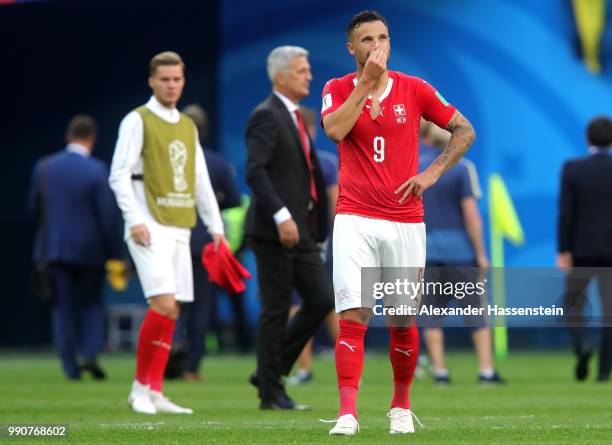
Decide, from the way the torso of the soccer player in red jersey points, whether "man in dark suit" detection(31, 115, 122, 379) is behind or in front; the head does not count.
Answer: behind

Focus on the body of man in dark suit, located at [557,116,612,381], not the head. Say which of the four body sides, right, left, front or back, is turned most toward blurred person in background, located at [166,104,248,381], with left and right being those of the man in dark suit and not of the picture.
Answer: left

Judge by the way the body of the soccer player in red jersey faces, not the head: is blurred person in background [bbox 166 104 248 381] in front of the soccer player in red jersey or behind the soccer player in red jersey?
behind

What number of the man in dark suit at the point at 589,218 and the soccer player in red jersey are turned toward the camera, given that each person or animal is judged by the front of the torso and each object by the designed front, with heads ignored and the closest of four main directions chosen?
1

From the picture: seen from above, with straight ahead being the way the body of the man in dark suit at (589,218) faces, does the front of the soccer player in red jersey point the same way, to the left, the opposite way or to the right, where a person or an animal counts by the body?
the opposite way

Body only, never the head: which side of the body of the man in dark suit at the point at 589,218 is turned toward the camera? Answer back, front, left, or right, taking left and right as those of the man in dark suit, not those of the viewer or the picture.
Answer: back

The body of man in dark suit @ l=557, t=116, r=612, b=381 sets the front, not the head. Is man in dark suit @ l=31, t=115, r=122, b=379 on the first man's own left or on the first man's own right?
on the first man's own left

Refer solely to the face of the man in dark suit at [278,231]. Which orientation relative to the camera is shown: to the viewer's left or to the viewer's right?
to the viewer's right

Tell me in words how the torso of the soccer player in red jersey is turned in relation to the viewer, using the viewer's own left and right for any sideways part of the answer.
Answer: facing the viewer

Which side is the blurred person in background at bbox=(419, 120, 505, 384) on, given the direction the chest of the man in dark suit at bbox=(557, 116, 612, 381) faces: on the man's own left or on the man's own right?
on the man's own left
